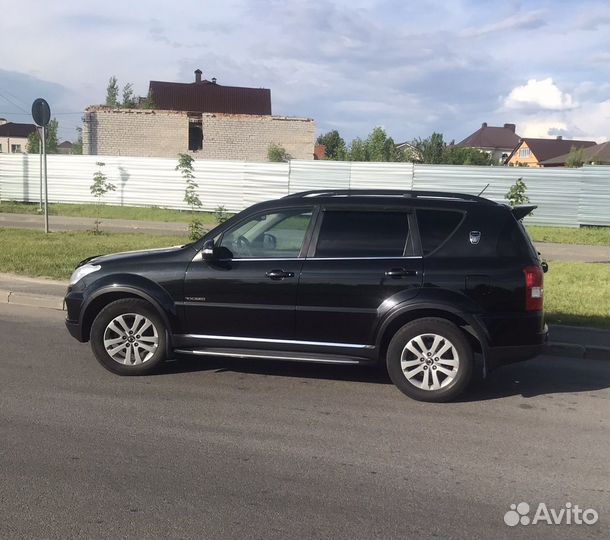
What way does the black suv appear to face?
to the viewer's left

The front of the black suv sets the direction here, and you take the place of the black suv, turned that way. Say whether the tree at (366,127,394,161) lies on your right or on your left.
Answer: on your right

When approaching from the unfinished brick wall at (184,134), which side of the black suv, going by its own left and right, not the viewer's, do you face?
right

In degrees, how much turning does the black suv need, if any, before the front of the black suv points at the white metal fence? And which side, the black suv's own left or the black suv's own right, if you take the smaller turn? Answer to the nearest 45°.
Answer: approximately 90° to the black suv's own right

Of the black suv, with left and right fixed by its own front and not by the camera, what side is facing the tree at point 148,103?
right

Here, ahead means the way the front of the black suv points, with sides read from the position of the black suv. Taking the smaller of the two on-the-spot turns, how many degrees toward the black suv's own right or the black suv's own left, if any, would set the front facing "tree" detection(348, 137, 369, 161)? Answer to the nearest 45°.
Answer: approximately 90° to the black suv's own right

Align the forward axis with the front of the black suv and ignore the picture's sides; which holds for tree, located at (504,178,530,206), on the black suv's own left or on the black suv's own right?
on the black suv's own right
